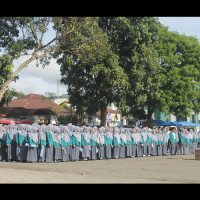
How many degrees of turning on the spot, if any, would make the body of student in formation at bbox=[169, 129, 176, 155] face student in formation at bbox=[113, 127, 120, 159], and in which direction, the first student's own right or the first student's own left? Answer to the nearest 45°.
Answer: approximately 90° to the first student's own right

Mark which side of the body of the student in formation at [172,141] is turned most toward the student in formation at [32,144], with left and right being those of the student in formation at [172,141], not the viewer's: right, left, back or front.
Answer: right

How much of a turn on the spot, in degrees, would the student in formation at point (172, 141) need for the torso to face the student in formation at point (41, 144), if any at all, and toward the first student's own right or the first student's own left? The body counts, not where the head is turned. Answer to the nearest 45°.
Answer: approximately 90° to the first student's own right

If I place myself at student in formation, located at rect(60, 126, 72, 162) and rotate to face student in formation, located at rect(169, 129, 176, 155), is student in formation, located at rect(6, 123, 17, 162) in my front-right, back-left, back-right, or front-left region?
back-left

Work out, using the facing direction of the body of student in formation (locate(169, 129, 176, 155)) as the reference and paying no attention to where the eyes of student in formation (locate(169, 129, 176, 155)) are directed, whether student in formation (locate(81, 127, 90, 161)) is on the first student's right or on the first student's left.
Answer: on the first student's right

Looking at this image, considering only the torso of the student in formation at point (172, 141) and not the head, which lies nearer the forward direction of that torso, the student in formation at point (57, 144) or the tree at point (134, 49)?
the student in formation

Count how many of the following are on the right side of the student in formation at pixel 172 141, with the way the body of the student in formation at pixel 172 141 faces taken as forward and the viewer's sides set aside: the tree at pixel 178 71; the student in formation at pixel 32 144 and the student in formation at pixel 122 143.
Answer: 2

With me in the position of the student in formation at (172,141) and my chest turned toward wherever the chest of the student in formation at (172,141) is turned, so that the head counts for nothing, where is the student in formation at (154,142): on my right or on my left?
on my right

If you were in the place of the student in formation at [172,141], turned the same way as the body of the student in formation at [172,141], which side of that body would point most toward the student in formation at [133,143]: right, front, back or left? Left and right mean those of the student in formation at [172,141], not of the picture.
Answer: right

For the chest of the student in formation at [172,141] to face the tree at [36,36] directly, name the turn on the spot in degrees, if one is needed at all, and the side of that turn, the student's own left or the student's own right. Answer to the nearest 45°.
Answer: approximately 135° to the student's own right

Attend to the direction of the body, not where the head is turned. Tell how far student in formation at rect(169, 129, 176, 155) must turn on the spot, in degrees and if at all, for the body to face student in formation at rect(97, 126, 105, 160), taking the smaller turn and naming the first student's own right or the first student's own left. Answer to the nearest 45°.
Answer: approximately 90° to the first student's own right

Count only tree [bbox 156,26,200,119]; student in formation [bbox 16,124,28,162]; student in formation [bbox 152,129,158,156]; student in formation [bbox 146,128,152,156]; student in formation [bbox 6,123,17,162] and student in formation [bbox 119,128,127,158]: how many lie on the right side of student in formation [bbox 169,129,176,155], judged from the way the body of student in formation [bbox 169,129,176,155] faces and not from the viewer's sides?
5

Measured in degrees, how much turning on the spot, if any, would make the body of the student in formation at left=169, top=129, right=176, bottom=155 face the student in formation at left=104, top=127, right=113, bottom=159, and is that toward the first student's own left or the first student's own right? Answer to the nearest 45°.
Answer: approximately 90° to the first student's own right

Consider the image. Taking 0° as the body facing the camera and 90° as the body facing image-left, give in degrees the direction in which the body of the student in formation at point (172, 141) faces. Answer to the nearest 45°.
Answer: approximately 315°

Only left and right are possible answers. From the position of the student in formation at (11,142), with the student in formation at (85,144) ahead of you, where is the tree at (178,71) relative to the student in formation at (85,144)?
left

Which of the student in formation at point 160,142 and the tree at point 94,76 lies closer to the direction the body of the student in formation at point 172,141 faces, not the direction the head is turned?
the student in formation

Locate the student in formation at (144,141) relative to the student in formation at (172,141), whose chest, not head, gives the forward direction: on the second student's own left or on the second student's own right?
on the second student's own right
